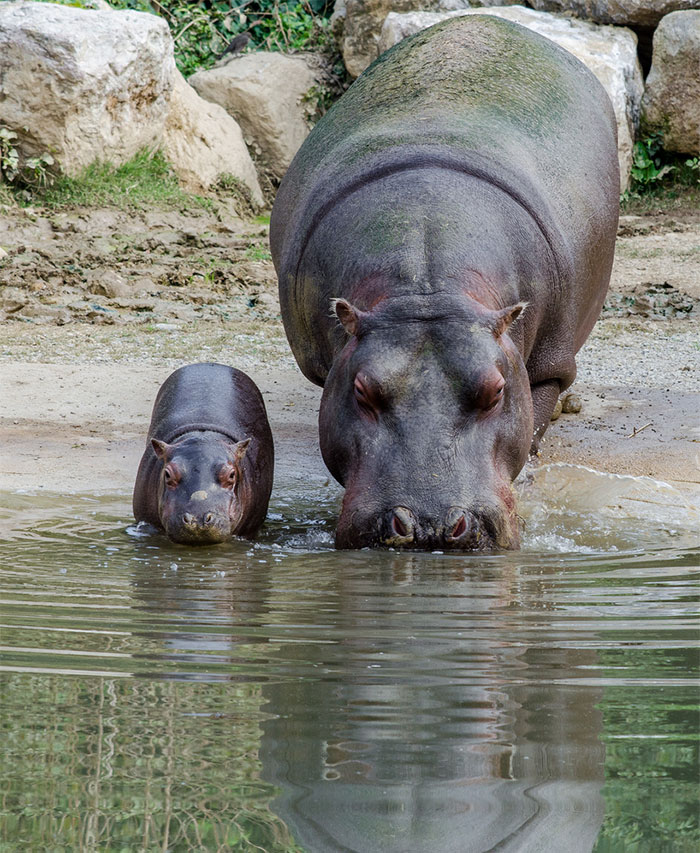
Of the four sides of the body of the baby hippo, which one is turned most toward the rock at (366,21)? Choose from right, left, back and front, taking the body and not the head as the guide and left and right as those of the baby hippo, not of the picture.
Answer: back

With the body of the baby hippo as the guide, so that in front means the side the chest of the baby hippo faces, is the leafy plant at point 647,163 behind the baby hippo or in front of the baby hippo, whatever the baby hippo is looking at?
behind

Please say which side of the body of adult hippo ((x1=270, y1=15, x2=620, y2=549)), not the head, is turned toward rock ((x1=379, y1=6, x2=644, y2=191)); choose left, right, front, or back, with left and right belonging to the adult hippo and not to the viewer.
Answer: back

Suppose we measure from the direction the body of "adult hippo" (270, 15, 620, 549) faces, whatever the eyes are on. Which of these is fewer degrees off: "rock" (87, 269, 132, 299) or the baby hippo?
the baby hippo

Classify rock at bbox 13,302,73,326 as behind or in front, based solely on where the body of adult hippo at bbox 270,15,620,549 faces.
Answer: behind

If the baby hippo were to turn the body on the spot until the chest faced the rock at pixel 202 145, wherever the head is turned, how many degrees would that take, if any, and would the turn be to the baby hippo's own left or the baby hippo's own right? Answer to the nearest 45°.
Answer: approximately 180°

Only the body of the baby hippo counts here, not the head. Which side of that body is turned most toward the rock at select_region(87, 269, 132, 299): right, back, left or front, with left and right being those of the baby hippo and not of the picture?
back

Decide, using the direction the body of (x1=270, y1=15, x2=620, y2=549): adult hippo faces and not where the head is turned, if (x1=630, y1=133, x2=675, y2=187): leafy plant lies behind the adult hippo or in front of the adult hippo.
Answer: behind

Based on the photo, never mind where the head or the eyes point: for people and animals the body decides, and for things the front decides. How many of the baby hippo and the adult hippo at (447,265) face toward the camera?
2

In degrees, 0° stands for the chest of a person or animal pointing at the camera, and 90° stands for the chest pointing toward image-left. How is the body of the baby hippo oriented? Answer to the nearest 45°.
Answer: approximately 0°
